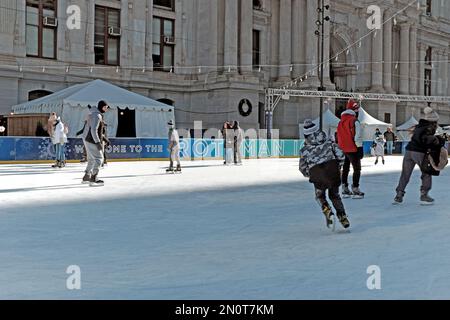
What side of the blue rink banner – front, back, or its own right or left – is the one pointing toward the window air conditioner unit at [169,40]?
back

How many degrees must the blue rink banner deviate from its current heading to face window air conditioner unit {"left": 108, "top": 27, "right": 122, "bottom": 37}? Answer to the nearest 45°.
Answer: approximately 180°

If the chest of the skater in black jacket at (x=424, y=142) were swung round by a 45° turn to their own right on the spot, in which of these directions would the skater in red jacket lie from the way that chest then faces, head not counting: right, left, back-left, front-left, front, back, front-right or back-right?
back

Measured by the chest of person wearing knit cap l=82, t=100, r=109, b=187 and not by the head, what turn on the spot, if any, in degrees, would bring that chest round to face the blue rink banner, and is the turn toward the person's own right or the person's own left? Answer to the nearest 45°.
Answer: approximately 90° to the person's own left

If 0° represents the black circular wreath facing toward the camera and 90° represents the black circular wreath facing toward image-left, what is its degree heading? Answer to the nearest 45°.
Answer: approximately 0°

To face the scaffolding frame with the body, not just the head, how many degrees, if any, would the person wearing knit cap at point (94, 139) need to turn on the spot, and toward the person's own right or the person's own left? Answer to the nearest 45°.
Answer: approximately 45° to the person's own left

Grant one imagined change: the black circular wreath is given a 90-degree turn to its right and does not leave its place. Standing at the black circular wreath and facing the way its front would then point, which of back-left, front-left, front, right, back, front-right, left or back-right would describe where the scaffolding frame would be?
back

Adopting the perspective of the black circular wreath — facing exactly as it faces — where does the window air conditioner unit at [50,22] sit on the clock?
The window air conditioner unit is roughly at 2 o'clock from the black circular wreath.

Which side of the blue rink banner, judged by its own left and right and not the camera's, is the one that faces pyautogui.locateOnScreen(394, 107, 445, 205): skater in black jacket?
front

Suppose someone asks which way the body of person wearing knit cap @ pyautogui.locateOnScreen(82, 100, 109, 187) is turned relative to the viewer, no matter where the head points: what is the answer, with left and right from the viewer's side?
facing to the right of the viewer
